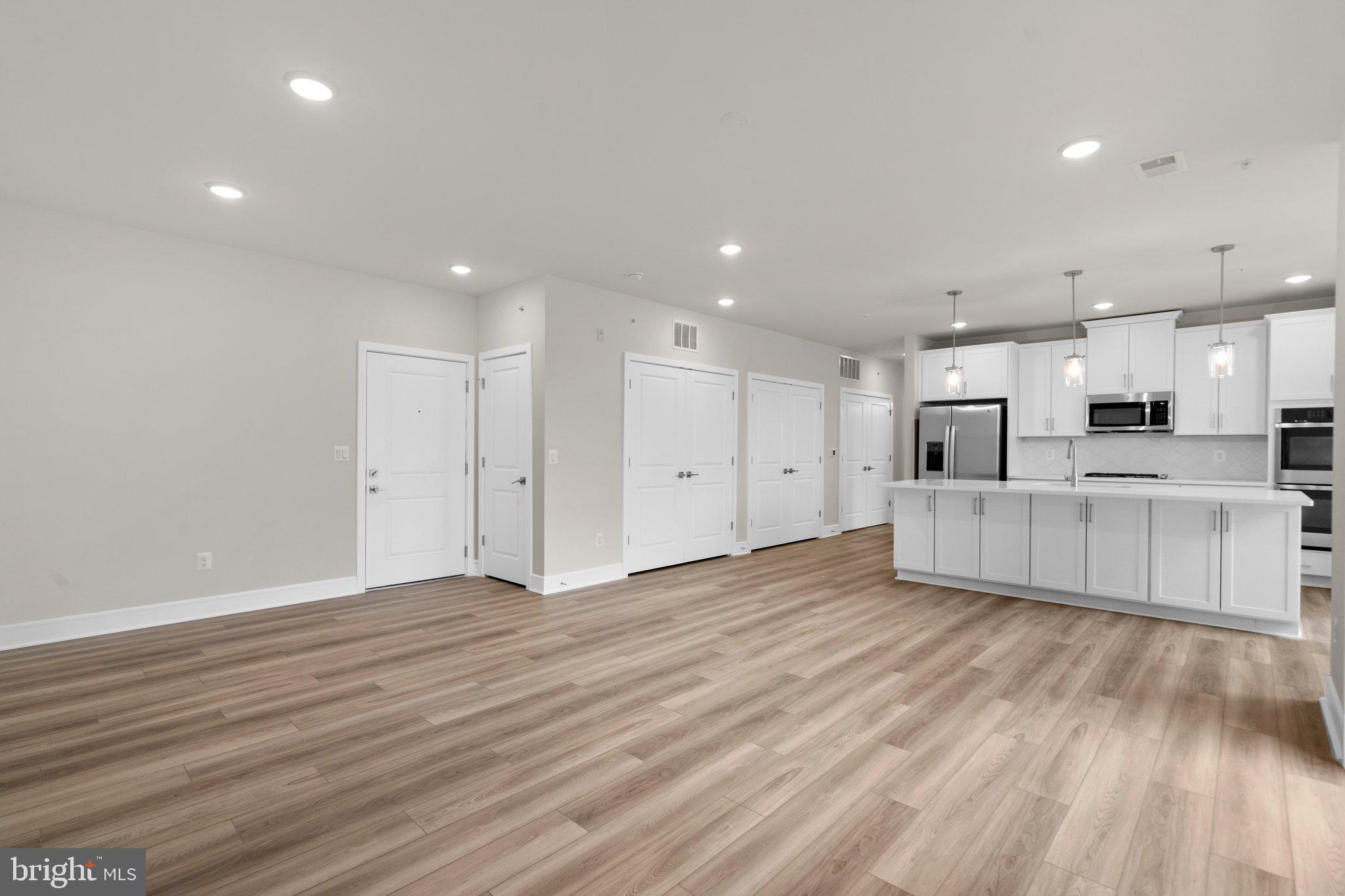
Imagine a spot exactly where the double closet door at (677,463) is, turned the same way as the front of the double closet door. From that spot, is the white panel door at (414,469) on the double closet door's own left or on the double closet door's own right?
on the double closet door's own right

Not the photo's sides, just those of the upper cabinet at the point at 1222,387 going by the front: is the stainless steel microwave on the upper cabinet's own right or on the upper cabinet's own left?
on the upper cabinet's own right

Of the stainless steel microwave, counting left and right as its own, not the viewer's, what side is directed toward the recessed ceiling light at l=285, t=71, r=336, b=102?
front

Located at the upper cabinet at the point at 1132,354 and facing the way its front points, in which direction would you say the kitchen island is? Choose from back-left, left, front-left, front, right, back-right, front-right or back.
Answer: front

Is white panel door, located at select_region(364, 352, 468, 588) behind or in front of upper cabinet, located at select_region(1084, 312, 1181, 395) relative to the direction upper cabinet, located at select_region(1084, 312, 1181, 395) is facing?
in front

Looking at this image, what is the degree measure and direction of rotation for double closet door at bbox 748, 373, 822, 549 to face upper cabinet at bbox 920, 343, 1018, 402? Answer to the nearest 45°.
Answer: approximately 45° to its left

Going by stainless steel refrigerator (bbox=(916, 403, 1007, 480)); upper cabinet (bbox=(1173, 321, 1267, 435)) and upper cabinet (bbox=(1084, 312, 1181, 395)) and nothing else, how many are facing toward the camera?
3

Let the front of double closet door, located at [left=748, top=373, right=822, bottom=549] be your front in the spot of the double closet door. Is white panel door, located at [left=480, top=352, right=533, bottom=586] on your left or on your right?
on your right

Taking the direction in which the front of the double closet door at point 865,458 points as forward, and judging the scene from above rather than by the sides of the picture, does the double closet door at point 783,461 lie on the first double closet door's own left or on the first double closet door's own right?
on the first double closet door's own right

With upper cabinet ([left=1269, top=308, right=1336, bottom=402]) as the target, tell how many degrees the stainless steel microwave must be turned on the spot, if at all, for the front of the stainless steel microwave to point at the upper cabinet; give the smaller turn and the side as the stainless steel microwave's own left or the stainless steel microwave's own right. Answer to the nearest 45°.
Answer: approximately 90° to the stainless steel microwave's own left

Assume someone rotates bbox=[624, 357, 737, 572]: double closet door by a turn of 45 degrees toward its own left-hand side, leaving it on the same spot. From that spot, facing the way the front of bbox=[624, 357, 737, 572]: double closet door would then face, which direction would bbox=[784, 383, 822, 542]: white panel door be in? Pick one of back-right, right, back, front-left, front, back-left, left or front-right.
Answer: front-left

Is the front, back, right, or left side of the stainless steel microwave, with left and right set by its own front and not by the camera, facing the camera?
front

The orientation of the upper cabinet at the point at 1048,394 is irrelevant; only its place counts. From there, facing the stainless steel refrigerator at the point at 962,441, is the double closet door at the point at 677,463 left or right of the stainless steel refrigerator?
left

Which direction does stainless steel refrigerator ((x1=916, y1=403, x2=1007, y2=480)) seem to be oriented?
toward the camera

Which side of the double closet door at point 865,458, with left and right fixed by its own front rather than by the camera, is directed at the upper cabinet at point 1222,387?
front

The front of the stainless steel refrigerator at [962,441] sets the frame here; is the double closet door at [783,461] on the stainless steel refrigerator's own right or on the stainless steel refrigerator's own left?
on the stainless steel refrigerator's own right

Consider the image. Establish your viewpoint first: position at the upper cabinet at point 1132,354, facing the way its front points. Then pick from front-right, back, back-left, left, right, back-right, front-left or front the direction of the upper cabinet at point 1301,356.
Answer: left

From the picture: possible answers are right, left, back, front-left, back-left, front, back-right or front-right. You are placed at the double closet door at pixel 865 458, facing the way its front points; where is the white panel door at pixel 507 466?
right
